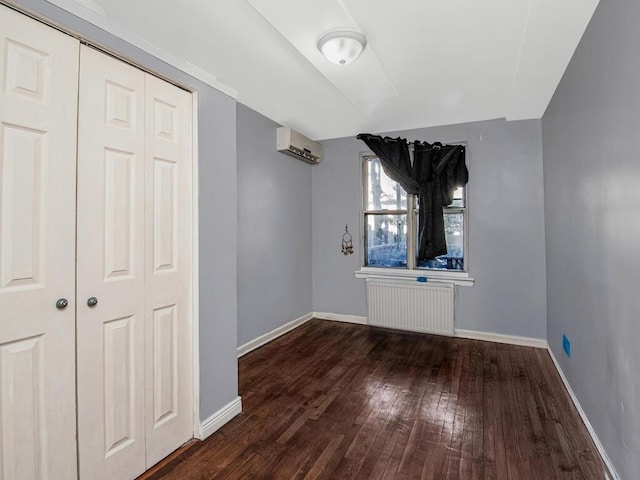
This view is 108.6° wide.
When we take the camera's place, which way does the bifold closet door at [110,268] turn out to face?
facing the viewer and to the right of the viewer

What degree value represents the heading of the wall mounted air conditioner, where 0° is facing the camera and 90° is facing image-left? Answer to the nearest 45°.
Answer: approximately 315°

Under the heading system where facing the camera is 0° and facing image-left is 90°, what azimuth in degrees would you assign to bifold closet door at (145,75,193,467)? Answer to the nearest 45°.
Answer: approximately 315°

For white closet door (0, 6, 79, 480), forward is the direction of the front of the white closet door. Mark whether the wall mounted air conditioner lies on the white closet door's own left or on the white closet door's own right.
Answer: on the white closet door's own left

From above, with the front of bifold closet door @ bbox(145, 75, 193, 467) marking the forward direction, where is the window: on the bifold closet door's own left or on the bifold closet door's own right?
on the bifold closet door's own left

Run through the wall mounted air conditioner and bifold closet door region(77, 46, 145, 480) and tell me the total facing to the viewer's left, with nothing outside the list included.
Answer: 0

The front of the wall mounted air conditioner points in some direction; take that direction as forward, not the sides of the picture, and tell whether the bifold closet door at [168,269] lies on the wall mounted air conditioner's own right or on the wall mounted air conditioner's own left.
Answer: on the wall mounted air conditioner's own right

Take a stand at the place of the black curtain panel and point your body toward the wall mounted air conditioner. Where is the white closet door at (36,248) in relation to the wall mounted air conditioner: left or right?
left

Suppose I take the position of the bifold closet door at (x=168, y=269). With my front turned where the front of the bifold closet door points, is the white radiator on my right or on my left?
on my left

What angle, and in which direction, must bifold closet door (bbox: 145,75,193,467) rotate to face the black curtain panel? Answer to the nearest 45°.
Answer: approximately 45° to its left

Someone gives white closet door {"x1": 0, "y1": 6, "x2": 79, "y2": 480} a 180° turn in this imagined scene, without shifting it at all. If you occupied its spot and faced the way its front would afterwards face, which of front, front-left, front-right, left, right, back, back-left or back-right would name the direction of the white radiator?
back-right
